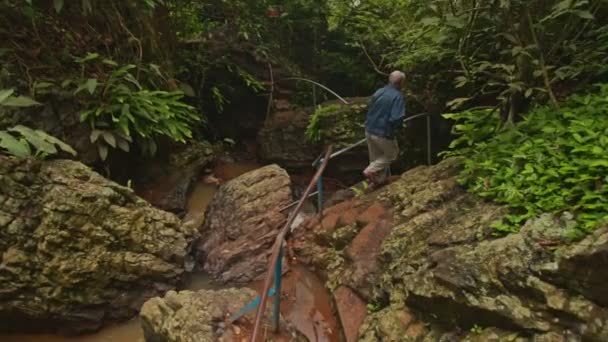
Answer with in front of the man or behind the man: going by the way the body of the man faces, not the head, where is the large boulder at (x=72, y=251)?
behind

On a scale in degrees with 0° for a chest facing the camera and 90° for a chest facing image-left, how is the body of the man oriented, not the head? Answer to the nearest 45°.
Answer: approximately 225°

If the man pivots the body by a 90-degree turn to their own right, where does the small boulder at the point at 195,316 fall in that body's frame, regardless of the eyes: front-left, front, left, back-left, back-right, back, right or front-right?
right
